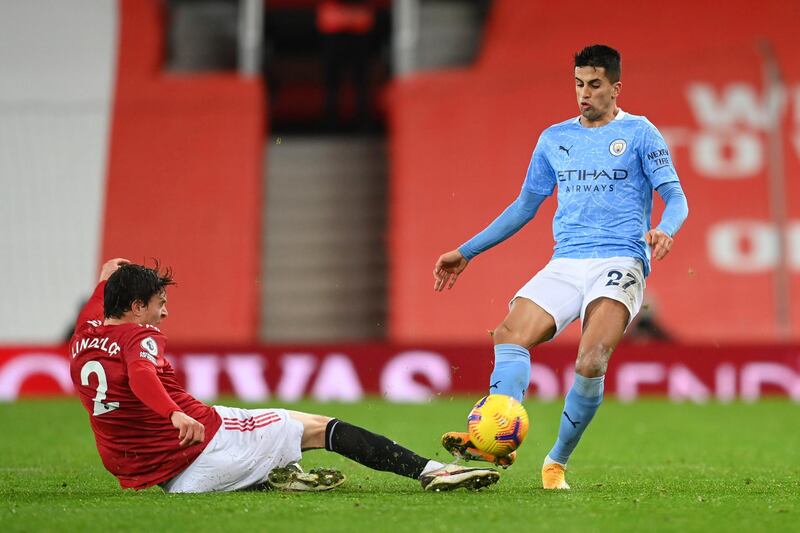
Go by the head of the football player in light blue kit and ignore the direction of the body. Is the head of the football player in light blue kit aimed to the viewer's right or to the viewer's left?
to the viewer's left

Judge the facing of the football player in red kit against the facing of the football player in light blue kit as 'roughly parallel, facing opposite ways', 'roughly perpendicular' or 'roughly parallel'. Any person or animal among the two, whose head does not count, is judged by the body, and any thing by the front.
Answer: roughly parallel, facing opposite ways

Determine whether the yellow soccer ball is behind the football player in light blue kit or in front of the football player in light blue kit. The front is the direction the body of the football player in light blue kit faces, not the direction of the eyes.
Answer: in front

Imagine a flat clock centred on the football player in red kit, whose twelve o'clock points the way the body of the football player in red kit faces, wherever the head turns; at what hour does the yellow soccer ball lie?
The yellow soccer ball is roughly at 2 o'clock from the football player in red kit.

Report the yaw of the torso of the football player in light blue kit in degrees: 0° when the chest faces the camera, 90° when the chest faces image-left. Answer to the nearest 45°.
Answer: approximately 45°

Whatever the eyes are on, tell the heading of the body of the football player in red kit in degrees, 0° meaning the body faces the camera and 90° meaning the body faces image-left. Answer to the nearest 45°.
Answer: approximately 225°
